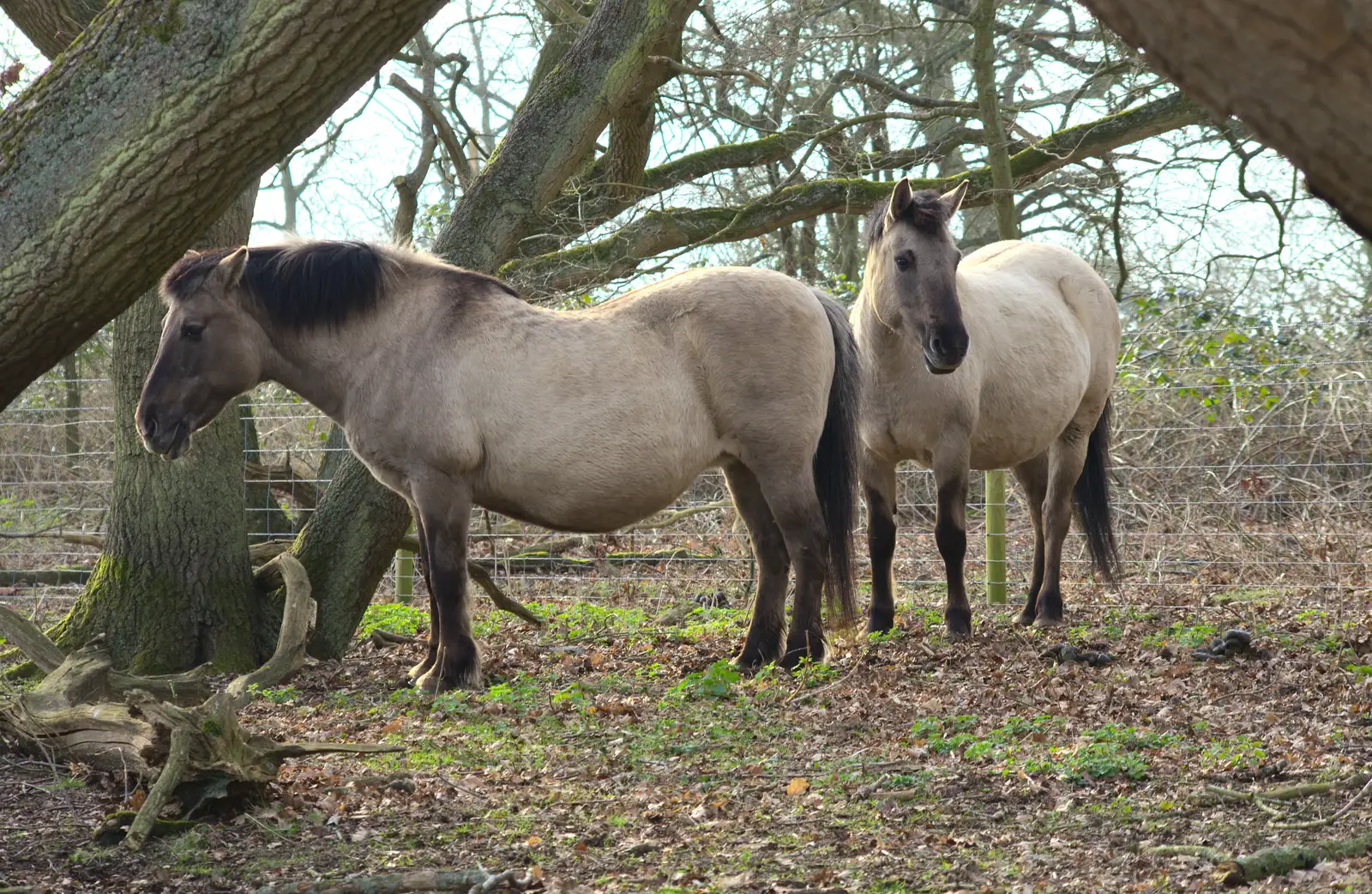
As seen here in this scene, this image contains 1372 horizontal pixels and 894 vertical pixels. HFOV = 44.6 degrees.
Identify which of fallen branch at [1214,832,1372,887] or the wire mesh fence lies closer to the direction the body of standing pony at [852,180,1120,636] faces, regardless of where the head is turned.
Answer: the fallen branch

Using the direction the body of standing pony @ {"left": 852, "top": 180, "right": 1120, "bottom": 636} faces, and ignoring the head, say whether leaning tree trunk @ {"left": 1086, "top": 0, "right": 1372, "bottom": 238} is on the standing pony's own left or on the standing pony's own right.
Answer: on the standing pony's own left

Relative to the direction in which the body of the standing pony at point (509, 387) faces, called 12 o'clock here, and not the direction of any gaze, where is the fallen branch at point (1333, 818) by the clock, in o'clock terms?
The fallen branch is roughly at 8 o'clock from the standing pony.

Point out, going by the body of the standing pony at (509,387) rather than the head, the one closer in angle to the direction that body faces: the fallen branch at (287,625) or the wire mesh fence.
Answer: the fallen branch

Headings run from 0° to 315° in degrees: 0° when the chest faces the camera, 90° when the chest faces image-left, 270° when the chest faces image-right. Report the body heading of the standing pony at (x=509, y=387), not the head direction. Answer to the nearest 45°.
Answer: approximately 90°

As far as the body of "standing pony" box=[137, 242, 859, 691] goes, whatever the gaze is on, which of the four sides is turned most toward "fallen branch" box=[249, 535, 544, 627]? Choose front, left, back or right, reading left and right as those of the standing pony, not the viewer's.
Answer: right

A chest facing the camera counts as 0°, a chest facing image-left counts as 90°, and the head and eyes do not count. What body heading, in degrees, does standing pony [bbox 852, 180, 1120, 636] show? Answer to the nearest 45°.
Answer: approximately 45°

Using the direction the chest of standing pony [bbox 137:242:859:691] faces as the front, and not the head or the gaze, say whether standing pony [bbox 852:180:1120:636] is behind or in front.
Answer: behind

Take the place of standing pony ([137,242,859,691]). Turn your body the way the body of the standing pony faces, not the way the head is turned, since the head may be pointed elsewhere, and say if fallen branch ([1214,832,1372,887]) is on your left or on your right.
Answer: on your left
